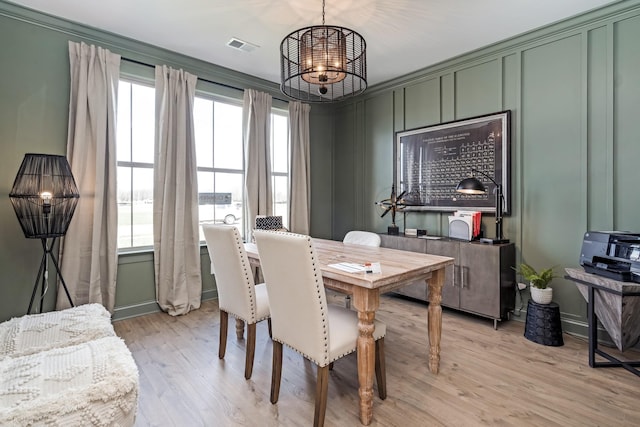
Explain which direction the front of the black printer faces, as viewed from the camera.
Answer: facing the viewer and to the left of the viewer

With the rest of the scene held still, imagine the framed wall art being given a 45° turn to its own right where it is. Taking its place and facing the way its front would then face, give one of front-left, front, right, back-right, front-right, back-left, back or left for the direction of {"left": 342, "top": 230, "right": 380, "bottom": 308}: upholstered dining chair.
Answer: front-left

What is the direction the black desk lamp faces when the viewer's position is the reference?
facing to the left of the viewer

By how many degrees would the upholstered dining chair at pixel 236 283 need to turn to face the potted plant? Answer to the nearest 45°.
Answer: approximately 45° to its right

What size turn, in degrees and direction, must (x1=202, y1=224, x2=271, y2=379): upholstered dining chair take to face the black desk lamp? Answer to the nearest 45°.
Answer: approximately 45° to its right

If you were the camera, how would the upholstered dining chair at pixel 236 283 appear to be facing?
facing away from the viewer and to the right of the viewer

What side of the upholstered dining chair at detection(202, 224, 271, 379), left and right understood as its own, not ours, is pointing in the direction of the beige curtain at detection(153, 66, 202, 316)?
left

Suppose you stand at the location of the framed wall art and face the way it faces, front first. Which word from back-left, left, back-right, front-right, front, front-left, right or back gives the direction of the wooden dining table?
front-left

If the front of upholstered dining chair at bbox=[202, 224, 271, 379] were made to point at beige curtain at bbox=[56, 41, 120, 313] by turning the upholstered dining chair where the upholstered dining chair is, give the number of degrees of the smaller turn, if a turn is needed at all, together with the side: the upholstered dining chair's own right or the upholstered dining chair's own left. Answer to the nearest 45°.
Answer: approximately 90° to the upholstered dining chair's own left

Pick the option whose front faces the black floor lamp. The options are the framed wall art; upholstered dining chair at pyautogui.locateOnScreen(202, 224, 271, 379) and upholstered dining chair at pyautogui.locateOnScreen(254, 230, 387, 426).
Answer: the framed wall art

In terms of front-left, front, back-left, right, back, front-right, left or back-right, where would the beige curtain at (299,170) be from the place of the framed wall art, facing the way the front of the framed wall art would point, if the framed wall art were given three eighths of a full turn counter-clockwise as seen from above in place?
back

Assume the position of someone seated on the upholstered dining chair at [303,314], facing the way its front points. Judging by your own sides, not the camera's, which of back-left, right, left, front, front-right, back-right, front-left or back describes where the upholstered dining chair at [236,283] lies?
left

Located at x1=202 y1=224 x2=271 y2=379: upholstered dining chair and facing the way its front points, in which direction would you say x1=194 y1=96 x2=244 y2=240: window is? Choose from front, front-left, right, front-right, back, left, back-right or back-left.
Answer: front-left

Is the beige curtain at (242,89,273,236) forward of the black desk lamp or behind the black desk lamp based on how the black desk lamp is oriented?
forward

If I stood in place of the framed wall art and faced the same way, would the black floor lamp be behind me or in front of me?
in front

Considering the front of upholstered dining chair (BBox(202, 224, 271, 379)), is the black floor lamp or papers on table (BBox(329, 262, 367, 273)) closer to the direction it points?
the papers on table

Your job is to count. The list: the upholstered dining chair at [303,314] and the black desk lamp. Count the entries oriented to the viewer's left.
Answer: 1

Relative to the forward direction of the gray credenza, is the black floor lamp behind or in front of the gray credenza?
in front
